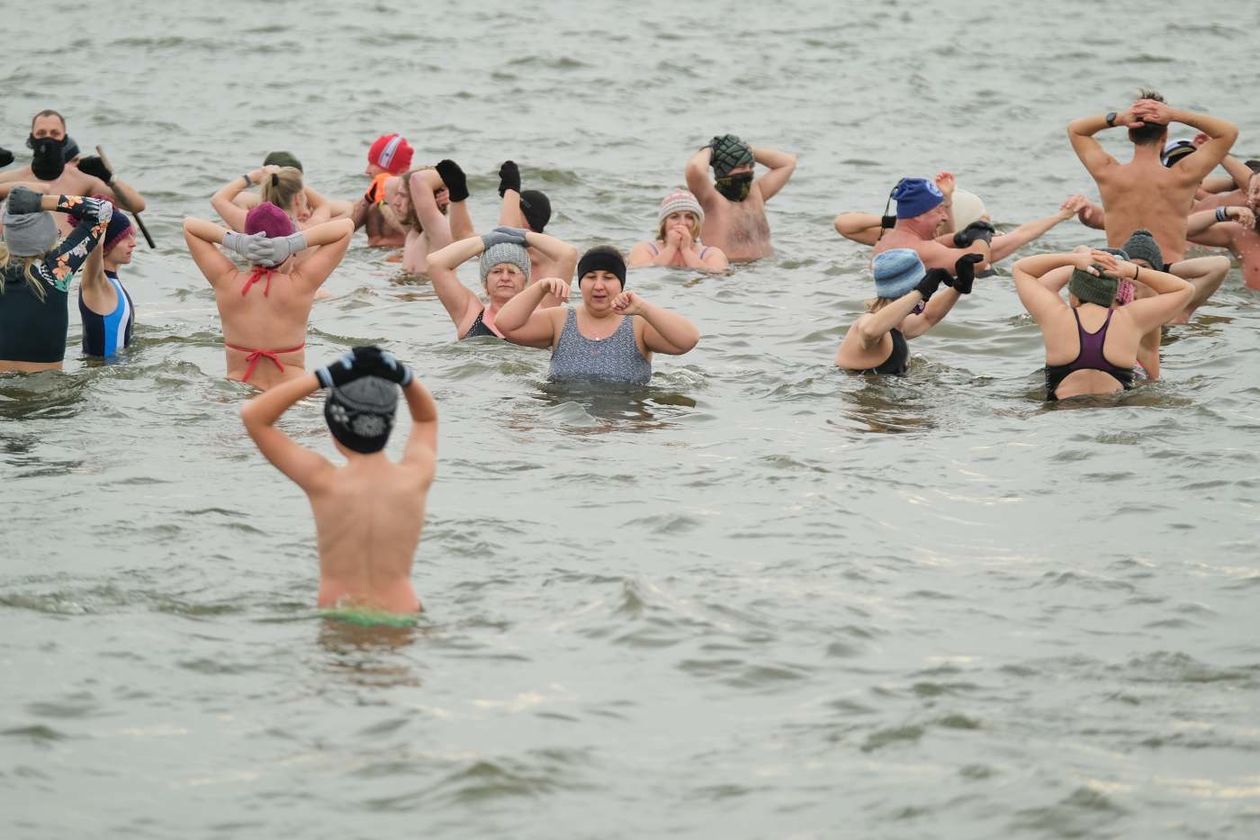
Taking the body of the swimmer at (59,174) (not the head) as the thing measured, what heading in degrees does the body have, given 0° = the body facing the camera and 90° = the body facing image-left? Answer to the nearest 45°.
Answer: approximately 0°

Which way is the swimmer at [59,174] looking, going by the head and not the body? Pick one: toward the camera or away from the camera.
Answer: toward the camera

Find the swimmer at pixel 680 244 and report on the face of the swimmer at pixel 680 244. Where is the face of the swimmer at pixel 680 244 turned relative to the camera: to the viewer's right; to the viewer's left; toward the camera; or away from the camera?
toward the camera

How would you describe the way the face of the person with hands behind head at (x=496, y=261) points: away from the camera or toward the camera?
toward the camera

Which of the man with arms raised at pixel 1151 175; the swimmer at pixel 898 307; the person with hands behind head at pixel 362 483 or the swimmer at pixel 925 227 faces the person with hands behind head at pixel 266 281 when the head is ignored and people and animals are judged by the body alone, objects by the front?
the person with hands behind head at pixel 362 483

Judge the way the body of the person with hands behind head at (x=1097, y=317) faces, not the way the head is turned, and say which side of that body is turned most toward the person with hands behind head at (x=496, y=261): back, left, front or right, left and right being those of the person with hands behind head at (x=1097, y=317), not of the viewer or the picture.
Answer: left

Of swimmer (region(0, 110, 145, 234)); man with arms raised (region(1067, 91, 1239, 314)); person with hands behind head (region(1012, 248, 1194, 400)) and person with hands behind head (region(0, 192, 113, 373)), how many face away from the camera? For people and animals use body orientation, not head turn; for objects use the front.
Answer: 3

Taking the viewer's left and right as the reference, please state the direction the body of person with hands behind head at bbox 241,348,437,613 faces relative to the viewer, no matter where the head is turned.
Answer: facing away from the viewer

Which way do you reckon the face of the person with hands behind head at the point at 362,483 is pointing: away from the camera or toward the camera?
away from the camera

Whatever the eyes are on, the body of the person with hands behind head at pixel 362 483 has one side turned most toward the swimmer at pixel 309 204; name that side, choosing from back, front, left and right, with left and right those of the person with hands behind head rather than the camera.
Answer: front

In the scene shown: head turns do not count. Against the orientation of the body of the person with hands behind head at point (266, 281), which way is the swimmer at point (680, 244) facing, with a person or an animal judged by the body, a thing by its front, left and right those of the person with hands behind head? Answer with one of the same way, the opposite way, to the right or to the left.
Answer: the opposite way

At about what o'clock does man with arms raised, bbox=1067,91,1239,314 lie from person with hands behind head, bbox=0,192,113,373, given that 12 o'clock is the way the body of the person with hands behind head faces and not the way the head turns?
The man with arms raised is roughly at 3 o'clock from the person with hands behind head.

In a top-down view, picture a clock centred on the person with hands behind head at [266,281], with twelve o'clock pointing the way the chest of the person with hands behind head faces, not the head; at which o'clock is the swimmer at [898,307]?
The swimmer is roughly at 3 o'clock from the person with hands behind head.

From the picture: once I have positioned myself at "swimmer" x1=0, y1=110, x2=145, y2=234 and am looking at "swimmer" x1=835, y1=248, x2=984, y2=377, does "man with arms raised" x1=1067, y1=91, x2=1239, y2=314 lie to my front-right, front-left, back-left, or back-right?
front-left

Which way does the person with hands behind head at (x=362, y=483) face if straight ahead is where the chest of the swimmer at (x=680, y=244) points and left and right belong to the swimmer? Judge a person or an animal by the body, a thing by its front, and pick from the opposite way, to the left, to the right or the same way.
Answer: the opposite way

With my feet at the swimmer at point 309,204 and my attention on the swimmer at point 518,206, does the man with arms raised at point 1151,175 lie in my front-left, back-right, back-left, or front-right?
front-left
